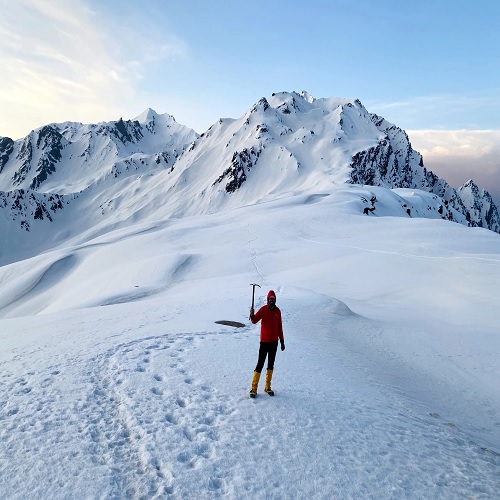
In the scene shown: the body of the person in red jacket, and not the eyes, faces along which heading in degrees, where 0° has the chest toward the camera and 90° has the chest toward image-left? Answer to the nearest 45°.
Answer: approximately 0°
